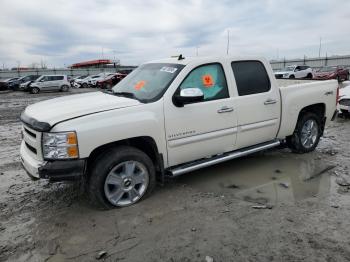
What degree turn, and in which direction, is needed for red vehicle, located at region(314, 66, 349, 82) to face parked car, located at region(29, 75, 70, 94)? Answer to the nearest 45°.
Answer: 0° — it already faces it

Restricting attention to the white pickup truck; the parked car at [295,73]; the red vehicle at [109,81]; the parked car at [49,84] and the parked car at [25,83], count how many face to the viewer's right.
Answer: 0

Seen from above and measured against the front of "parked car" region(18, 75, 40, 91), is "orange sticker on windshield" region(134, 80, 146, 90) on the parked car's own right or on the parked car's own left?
on the parked car's own left

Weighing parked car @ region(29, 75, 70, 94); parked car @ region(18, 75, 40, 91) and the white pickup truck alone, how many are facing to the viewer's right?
0

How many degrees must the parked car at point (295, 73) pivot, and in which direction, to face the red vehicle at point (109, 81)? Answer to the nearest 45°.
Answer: approximately 45° to its right

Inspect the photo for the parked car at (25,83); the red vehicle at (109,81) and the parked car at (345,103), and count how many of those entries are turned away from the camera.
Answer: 0

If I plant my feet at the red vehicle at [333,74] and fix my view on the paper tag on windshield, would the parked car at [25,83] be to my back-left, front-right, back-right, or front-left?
front-right

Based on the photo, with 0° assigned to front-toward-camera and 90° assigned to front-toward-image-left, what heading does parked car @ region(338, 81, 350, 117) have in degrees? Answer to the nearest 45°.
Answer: approximately 45°

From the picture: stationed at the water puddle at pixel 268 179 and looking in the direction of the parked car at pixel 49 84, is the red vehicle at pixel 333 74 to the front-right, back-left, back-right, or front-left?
front-right

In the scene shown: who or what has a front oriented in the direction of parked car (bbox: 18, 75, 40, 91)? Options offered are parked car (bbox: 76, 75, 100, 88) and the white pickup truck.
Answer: parked car (bbox: 76, 75, 100, 88)

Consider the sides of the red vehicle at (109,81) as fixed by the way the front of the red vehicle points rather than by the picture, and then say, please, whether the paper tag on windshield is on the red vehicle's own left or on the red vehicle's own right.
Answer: on the red vehicle's own left

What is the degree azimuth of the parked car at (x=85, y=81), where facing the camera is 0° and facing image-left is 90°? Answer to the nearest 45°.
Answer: approximately 45°

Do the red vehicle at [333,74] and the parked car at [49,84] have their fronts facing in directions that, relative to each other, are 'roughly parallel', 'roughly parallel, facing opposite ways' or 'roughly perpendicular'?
roughly parallel

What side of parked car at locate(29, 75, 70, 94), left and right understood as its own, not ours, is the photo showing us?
left

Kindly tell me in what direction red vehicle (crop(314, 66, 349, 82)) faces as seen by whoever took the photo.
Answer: facing the viewer and to the left of the viewer

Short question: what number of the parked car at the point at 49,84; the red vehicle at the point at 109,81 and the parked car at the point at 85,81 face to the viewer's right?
0
